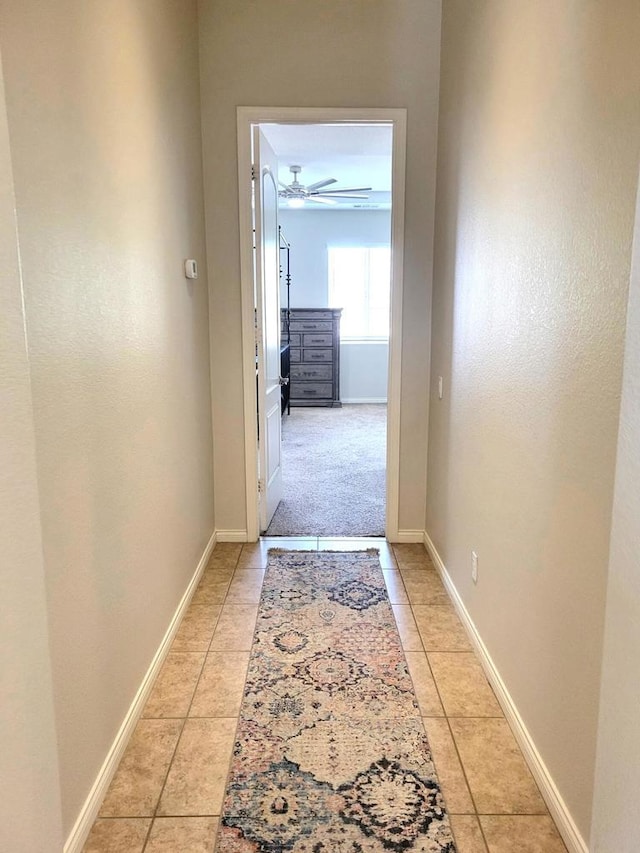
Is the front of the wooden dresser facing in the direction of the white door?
yes

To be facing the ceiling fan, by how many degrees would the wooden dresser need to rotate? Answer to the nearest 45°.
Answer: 0° — it already faces it

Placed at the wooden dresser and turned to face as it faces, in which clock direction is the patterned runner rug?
The patterned runner rug is roughly at 12 o'clock from the wooden dresser.

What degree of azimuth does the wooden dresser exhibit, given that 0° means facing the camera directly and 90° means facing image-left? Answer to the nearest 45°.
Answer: approximately 0°
